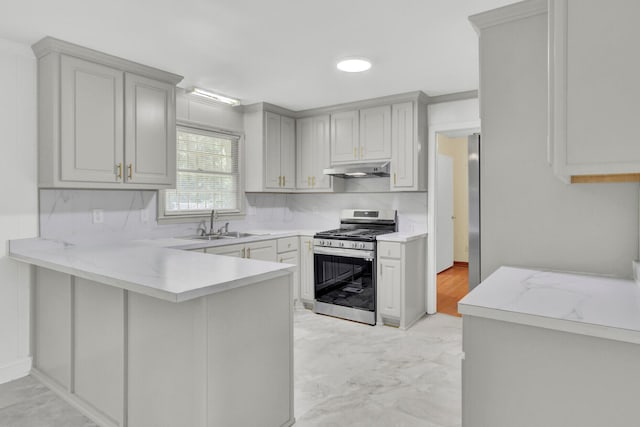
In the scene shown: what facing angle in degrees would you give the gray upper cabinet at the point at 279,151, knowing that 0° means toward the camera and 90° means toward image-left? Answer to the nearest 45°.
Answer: approximately 315°

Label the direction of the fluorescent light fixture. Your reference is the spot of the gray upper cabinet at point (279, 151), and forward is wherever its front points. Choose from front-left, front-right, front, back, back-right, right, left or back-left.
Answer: right

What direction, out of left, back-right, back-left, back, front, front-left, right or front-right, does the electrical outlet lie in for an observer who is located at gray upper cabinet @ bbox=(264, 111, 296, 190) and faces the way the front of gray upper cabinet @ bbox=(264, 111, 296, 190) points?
right

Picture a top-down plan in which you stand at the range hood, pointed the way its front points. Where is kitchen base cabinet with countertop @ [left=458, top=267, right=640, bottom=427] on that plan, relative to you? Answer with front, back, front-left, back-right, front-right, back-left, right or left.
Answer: front-left

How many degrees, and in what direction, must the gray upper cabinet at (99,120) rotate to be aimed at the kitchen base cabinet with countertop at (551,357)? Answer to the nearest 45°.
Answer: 0° — it already faces it

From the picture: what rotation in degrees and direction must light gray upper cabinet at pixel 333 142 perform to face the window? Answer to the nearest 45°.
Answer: approximately 45° to its right

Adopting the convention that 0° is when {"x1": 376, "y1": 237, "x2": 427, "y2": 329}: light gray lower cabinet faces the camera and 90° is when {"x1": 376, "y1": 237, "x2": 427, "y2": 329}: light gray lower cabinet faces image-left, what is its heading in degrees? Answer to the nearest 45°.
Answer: approximately 45°

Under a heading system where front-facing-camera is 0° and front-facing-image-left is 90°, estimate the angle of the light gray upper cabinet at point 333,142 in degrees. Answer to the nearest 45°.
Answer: approximately 45°
